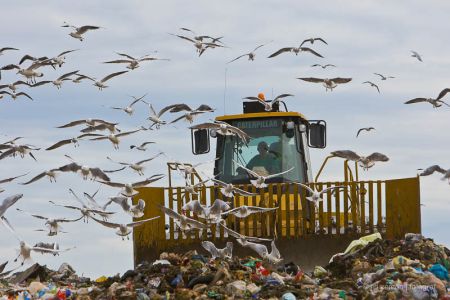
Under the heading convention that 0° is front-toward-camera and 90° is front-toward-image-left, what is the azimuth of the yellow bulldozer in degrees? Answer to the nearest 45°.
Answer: approximately 0°

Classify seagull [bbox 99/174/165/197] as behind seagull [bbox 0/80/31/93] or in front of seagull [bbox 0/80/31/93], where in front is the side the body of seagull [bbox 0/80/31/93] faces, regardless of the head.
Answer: in front

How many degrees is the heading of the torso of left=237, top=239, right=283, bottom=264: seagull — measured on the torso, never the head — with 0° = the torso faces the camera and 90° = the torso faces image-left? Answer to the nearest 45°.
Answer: approximately 315°

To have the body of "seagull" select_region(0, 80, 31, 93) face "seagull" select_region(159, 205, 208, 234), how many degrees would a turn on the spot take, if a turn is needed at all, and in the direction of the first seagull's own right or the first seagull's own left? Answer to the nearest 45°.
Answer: approximately 45° to the first seagull's own left
